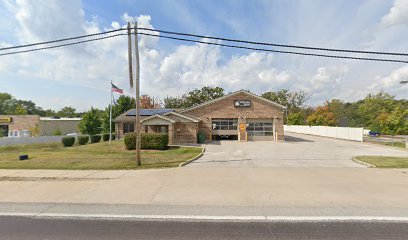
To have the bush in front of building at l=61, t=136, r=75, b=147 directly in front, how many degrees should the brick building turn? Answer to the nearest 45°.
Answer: approximately 90° to its right

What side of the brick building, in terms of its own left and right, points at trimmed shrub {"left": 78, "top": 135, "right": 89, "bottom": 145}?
right

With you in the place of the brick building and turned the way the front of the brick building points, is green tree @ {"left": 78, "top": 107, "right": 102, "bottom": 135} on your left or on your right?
on your right

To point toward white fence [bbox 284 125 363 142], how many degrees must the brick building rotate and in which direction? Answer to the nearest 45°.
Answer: approximately 90° to its left

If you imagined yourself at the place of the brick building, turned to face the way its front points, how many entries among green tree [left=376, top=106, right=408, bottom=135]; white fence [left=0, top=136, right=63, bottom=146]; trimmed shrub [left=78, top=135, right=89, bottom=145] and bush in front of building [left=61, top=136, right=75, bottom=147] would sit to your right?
3

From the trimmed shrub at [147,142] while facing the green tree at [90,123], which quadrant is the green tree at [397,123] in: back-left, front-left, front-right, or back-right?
back-right

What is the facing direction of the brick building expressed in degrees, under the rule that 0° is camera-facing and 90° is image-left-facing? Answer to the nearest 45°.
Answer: approximately 0°

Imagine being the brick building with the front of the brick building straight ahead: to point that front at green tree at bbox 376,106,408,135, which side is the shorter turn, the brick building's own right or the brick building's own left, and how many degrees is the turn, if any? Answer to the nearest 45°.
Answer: approximately 90° to the brick building's own left

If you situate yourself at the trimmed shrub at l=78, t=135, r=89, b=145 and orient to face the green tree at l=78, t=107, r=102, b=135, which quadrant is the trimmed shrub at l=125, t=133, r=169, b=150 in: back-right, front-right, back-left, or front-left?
back-right
